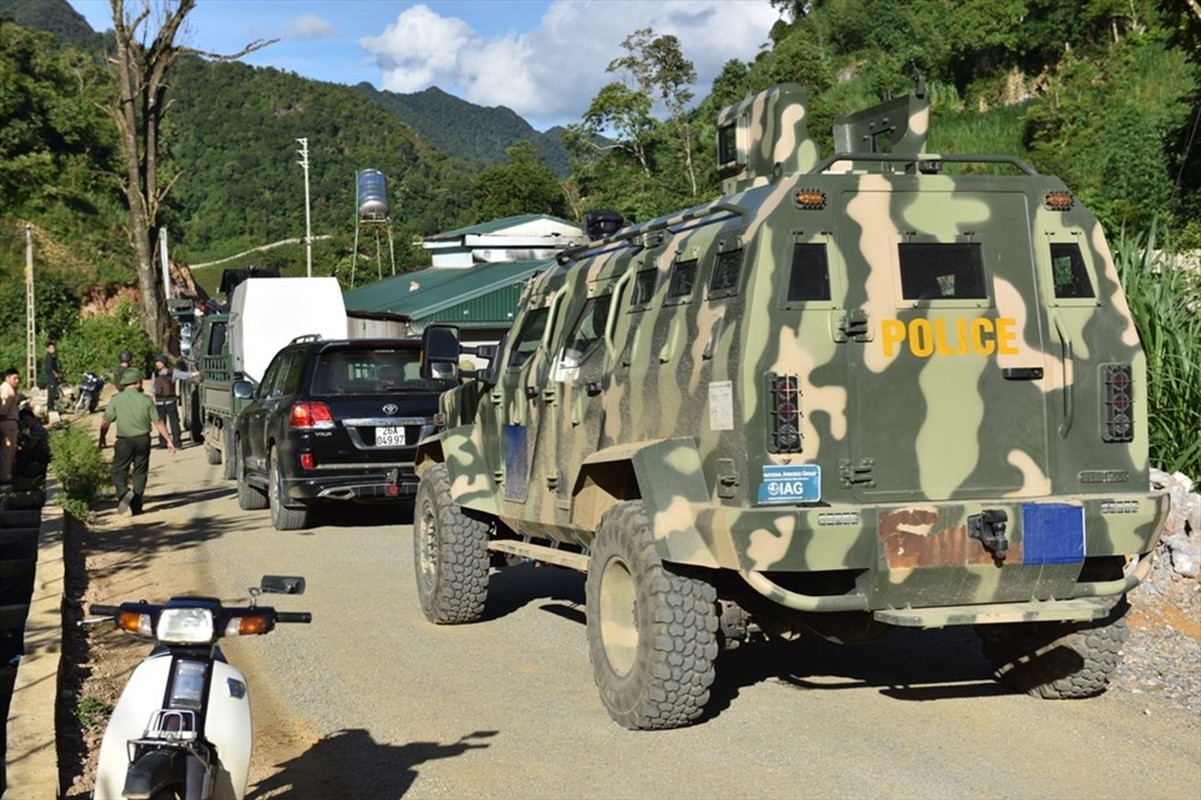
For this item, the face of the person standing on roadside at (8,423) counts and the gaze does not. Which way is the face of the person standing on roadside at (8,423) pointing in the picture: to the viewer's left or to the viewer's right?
to the viewer's right

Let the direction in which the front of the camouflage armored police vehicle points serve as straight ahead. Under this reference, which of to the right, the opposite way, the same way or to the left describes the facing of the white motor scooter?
the opposite way

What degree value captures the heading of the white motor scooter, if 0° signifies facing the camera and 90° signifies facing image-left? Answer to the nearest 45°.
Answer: approximately 0°

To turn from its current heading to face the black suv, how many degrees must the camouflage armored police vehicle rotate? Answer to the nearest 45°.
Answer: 0° — it already faces it

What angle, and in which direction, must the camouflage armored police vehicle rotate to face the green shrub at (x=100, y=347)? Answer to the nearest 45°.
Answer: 0° — it already faces it

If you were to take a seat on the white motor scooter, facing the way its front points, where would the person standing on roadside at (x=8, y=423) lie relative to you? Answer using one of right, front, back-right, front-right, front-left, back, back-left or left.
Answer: back

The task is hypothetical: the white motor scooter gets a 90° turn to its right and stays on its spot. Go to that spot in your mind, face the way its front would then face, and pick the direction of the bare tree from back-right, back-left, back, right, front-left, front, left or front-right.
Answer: right

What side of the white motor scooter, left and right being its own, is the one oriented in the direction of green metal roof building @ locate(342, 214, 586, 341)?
back

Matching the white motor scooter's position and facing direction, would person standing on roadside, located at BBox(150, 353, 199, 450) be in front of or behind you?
behind

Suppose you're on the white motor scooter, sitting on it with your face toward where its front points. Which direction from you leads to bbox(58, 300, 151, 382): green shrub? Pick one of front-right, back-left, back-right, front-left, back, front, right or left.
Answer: back

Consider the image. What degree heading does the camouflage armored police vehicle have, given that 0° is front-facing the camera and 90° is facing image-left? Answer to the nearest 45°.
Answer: approximately 135°
